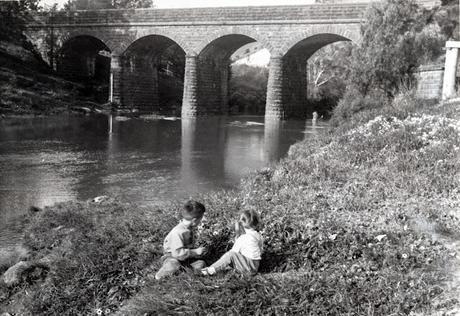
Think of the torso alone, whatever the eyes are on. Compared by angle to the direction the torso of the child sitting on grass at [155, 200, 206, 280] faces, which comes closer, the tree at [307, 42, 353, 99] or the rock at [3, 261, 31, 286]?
the tree

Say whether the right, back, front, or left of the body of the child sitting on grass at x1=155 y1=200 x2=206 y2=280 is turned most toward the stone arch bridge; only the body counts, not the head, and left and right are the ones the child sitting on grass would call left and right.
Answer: left

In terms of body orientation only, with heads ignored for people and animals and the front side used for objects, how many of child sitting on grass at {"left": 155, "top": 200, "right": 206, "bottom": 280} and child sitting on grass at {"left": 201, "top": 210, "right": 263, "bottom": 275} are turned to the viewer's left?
1

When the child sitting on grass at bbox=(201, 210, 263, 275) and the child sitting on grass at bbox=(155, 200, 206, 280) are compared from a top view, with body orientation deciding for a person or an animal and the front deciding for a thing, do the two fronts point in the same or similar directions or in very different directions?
very different directions

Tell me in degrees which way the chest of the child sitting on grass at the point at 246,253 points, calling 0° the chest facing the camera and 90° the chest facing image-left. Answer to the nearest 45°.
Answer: approximately 90°

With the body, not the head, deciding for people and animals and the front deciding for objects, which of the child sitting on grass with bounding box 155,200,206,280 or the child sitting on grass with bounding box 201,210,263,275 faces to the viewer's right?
the child sitting on grass with bounding box 155,200,206,280

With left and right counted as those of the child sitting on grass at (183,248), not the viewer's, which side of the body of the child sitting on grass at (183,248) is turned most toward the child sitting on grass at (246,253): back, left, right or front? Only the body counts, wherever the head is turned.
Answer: front

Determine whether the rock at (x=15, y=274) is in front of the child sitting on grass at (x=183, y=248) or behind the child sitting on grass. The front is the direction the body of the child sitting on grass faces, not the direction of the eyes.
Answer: behind

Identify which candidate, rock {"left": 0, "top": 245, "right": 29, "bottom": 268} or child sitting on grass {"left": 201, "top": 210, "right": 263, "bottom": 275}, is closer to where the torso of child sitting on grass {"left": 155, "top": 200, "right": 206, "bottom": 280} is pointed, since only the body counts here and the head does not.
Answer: the child sitting on grass

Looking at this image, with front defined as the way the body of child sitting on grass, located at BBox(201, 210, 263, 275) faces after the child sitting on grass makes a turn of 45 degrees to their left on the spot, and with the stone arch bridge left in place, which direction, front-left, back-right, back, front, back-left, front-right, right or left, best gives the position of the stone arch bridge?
back-right

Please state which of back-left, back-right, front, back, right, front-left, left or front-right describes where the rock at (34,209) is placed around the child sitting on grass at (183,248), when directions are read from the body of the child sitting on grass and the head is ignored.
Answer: back-left

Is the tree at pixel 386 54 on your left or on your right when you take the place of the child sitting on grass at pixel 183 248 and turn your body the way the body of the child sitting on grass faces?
on your left

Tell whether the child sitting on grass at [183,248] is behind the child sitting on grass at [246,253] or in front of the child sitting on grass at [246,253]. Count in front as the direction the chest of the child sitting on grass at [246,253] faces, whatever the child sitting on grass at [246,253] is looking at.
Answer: in front

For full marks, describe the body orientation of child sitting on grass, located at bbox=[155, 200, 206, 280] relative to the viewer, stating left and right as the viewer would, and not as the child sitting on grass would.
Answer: facing to the right of the viewer

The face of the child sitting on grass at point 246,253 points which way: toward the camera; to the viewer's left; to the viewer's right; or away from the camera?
to the viewer's left
